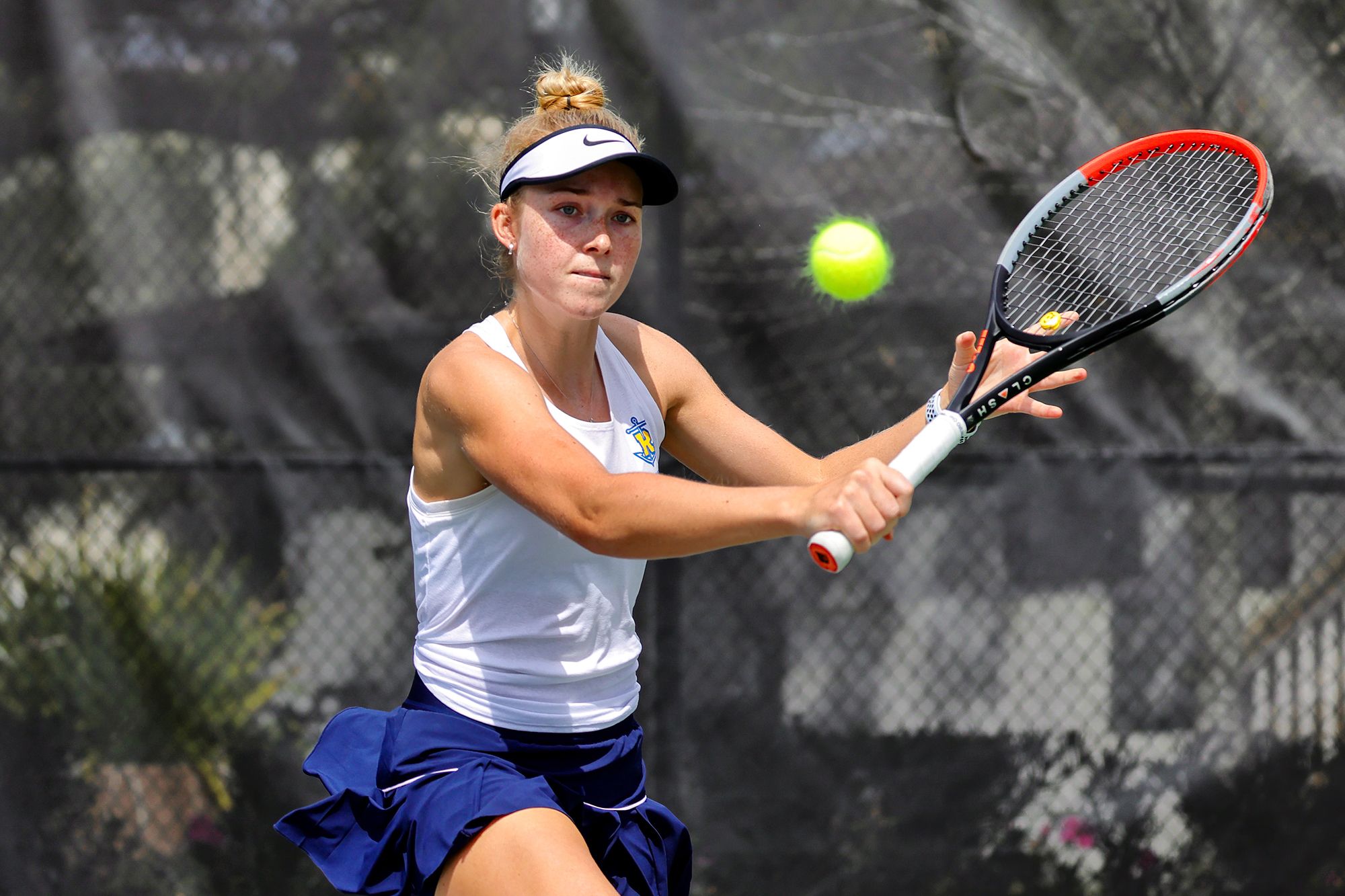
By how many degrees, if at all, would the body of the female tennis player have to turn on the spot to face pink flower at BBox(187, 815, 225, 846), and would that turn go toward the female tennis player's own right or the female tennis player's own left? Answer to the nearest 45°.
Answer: approximately 180°

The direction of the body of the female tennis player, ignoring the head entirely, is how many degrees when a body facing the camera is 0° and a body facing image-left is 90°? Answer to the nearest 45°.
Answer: approximately 315°

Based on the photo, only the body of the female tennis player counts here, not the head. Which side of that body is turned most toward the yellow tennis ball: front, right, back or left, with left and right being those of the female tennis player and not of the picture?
left

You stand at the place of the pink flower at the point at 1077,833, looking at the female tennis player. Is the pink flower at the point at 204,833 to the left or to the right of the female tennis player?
right

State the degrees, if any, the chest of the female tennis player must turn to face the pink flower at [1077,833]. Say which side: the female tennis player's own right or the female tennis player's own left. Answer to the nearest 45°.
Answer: approximately 90° to the female tennis player's own left
